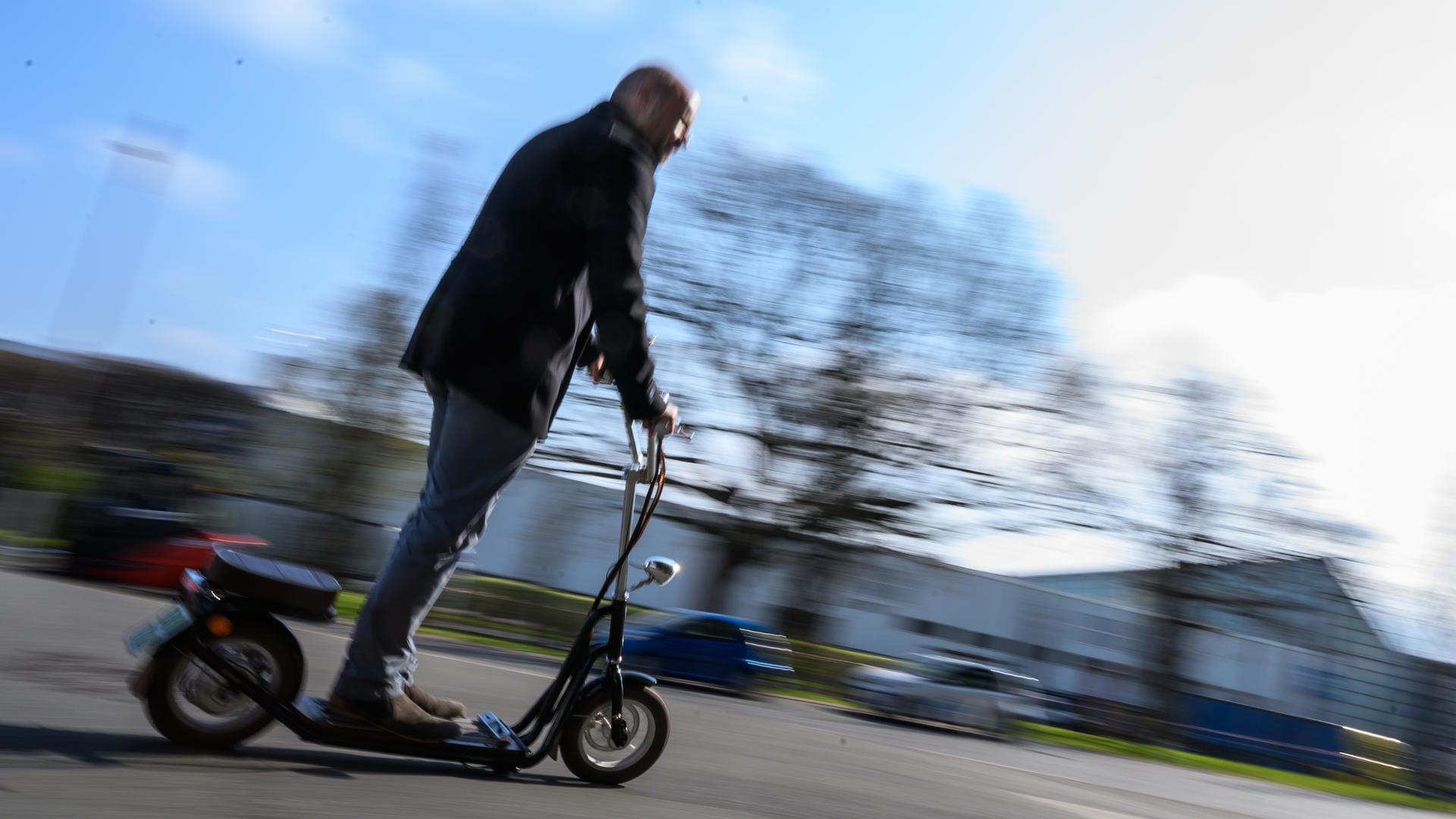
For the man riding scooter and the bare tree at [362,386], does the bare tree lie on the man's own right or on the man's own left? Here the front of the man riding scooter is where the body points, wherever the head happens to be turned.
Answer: on the man's own left

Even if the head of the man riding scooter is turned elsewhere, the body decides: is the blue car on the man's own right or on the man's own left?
on the man's own left

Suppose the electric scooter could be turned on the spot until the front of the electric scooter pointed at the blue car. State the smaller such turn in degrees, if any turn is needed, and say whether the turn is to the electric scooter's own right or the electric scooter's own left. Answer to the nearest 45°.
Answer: approximately 90° to the electric scooter's own left

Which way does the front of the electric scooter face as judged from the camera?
facing to the right of the viewer

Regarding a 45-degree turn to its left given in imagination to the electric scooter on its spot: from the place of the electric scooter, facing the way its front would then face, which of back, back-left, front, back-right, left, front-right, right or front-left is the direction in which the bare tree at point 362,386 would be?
front-left

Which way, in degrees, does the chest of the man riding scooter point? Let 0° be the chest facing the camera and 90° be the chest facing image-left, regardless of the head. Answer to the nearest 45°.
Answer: approximately 270°
